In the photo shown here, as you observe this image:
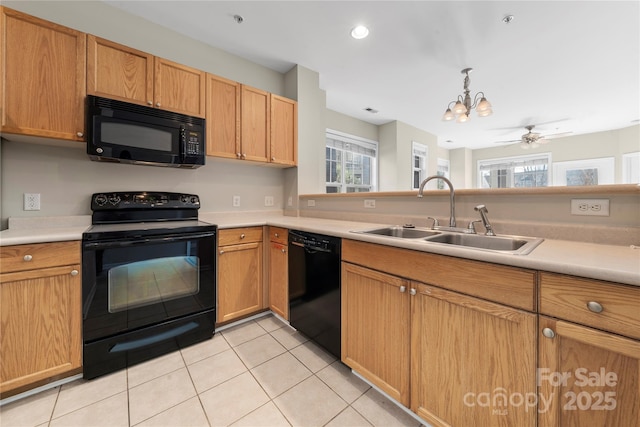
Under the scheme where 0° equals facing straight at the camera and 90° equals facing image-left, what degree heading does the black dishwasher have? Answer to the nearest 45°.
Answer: approximately 45°

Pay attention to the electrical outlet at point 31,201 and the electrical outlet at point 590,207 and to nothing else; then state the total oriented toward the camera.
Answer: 2

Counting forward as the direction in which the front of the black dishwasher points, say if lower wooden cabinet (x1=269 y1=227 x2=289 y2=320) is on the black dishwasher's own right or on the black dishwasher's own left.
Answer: on the black dishwasher's own right

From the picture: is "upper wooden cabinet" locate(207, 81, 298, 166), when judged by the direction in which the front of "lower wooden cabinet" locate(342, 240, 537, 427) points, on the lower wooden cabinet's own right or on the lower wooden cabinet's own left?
on the lower wooden cabinet's own right

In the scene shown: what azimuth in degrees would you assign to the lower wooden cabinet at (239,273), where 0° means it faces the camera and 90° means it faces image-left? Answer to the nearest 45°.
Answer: approximately 315°

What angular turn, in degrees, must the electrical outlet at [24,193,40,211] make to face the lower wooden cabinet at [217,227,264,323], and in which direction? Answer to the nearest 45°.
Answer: approximately 45° to its left
